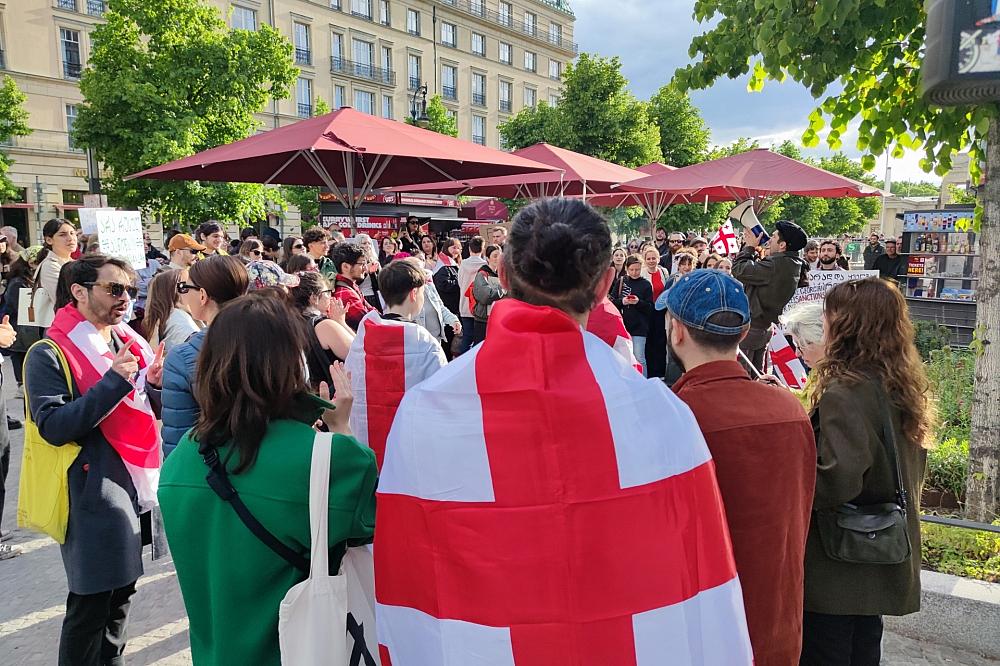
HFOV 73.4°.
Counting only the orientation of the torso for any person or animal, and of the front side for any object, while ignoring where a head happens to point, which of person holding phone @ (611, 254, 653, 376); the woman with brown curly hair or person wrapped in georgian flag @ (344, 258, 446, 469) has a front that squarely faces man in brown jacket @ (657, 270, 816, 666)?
the person holding phone

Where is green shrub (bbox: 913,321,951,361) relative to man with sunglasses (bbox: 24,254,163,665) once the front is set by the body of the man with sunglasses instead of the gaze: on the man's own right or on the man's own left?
on the man's own left

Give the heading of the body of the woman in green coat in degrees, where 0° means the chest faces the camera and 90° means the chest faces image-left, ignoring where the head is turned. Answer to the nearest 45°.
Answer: approximately 225°

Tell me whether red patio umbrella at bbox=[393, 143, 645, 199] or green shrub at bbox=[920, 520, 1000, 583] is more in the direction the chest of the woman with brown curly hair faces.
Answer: the red patio umbrella

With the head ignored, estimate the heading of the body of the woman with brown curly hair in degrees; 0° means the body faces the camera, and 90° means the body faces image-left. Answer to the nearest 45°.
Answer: approximately 135°

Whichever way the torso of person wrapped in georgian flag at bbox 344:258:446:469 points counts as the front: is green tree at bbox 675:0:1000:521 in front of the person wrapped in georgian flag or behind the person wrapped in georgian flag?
in front

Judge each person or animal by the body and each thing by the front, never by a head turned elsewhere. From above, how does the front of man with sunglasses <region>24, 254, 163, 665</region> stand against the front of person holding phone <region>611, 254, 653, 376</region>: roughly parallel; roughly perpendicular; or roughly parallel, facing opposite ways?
roughly perpendicular

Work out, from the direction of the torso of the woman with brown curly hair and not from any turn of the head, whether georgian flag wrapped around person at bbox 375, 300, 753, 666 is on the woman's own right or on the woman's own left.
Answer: on the woman's own left

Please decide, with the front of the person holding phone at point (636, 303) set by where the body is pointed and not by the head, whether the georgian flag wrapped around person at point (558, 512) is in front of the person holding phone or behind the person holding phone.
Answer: in front
